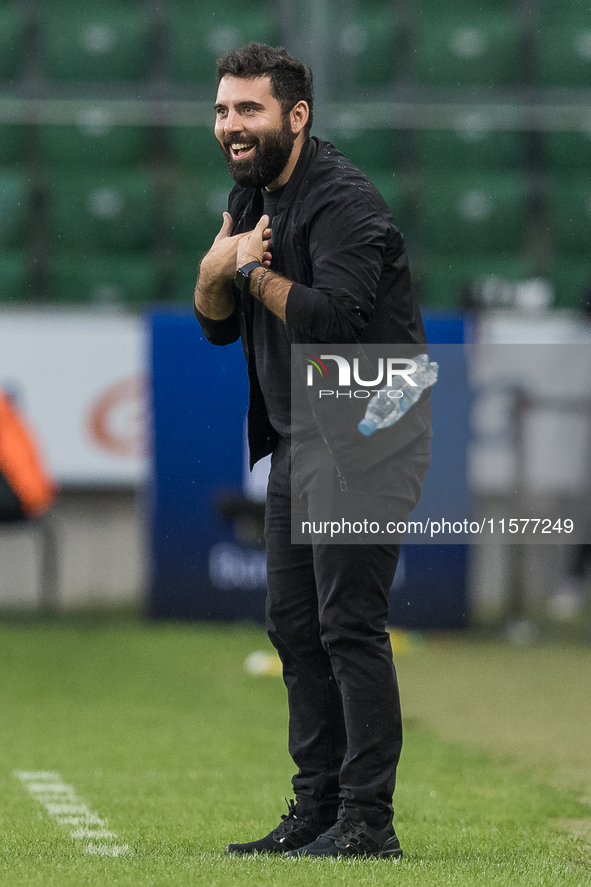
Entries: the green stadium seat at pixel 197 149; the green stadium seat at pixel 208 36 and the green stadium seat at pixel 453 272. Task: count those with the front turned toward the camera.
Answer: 3

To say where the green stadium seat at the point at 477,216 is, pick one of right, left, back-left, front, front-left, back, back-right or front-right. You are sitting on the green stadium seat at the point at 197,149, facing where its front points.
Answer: left

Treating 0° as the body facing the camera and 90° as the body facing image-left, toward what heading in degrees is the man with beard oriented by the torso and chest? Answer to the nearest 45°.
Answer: approximately 45°

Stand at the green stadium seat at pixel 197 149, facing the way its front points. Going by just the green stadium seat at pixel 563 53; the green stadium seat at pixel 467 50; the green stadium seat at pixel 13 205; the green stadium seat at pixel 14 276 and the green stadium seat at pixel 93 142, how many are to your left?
2

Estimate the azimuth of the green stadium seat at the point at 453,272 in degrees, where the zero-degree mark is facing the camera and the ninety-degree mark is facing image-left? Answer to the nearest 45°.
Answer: approximately 0°

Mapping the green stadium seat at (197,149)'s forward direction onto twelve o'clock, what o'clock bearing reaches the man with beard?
The man with beard is roughly at 12 o'clock from the green stadium seat.

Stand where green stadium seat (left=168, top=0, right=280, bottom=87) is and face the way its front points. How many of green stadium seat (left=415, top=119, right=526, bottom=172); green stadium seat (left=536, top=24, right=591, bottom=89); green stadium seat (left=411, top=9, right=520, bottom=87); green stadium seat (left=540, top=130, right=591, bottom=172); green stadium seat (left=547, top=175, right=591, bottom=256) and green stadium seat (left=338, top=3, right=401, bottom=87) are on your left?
6

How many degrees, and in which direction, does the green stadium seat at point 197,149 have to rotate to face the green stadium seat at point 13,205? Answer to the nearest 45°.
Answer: approximately 90° to its right

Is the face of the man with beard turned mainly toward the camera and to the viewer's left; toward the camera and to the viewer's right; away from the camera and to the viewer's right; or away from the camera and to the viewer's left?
toward the camera and to the viewer's left

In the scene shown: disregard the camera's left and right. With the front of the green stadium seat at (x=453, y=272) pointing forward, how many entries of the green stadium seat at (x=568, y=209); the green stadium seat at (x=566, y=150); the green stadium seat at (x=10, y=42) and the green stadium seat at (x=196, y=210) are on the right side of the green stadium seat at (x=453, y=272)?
2

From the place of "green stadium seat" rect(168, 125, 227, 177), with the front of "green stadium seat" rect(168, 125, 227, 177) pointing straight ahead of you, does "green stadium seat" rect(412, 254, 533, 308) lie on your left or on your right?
on your left
